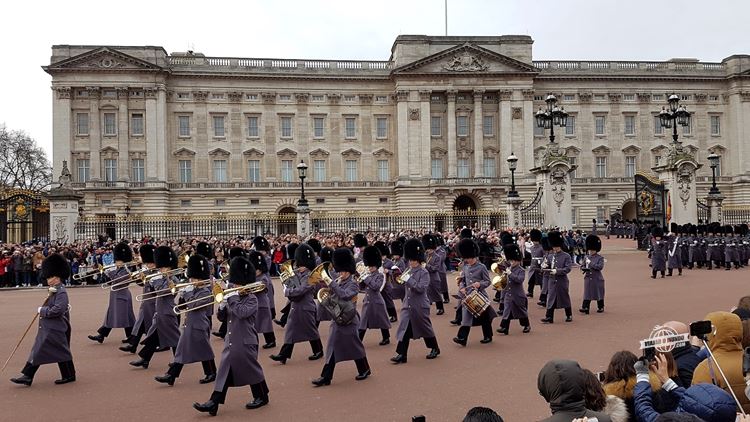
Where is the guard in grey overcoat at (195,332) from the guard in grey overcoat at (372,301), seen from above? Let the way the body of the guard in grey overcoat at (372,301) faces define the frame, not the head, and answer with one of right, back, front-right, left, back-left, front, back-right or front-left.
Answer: front

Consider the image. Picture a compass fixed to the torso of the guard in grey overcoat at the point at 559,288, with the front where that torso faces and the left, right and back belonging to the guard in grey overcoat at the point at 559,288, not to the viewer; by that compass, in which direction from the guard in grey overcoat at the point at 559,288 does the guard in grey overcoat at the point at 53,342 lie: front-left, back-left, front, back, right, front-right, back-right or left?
front

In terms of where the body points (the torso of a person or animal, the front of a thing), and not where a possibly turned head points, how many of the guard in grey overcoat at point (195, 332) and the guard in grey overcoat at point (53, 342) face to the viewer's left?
2

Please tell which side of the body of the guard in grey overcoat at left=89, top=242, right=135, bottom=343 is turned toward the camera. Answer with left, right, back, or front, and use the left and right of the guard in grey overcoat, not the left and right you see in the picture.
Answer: left

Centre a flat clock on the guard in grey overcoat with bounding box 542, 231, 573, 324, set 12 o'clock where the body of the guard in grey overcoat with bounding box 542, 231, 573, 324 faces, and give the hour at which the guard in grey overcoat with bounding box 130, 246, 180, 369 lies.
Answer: the guard in grey overcoat with bounding box 130, 246, 180, 369 is roughly at 12 o'clock from the guard in grey overcoat with bounding box 542, 231, 573, 324.

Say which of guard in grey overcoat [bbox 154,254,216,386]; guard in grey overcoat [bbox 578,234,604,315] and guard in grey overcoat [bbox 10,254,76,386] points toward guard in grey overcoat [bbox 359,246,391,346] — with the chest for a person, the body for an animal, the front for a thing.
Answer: guard in grey overcoat [bbox 578,234,604,315]

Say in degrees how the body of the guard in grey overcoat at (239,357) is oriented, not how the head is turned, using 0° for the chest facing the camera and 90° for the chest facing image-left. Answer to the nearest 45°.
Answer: approximately 45°

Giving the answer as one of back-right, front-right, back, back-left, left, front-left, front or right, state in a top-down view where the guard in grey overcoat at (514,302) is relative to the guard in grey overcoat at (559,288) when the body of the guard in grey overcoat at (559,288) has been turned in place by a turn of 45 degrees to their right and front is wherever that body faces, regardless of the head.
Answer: front-left

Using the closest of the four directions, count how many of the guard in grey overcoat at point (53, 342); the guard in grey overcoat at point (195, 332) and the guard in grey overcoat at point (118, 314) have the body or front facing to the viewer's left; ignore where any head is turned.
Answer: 3

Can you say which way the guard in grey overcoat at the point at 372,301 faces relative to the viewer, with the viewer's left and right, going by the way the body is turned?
facing the viewer and to the left of the viewer

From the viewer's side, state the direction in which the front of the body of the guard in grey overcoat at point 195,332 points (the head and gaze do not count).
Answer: to the viewer's left

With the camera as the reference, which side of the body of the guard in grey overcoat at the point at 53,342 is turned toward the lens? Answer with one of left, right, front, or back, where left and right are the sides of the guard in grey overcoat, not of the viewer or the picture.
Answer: left

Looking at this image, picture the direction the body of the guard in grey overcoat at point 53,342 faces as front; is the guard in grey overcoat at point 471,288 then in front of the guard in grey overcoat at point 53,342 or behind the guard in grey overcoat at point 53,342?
behind

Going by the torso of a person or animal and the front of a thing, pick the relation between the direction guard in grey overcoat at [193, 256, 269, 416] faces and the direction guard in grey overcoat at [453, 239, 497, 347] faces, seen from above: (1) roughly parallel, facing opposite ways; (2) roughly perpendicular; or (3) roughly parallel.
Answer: roughly parallel

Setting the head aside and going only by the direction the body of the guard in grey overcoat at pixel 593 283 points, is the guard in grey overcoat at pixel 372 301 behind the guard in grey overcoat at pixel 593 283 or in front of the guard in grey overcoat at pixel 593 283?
in front

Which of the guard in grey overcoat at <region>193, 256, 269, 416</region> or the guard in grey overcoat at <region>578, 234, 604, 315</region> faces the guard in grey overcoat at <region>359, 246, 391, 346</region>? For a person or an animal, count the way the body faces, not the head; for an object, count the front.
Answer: the guard in grey overcoat at <region>578, 234, 604, 315</region>

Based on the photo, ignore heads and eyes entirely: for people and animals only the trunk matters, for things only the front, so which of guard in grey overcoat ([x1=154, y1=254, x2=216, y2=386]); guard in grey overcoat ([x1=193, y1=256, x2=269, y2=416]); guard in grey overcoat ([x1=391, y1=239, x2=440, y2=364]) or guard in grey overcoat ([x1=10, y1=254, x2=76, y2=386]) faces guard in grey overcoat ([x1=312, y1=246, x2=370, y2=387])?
guard in grey overcoat ([x1=391, y1=239, x2=440, y2=364])

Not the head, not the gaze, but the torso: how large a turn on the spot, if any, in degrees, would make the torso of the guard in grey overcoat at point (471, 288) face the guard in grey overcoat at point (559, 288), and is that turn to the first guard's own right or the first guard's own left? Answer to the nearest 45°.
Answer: approximately 180°

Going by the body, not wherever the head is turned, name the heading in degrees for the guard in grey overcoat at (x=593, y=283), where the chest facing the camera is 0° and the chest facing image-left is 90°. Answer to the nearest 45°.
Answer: approximately 45°

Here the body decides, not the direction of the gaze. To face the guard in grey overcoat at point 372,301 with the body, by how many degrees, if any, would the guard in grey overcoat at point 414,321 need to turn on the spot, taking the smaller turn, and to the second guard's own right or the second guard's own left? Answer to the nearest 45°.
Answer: approximately 90° to the second guard's own right

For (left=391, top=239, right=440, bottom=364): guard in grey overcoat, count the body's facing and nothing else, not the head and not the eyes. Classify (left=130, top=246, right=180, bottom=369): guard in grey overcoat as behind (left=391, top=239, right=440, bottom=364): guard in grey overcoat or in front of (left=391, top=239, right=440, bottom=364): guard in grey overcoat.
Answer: in front

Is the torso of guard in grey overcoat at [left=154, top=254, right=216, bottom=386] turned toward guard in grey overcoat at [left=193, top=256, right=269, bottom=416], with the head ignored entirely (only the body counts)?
no
